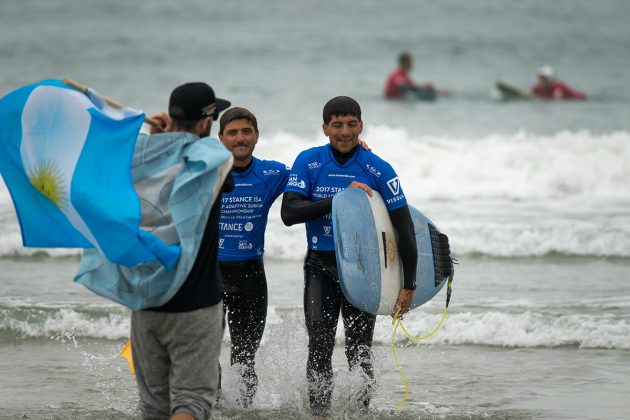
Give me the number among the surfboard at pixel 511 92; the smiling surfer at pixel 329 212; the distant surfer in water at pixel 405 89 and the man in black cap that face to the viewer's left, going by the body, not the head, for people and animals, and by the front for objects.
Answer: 1

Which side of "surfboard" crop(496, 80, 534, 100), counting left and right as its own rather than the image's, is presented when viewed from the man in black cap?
left

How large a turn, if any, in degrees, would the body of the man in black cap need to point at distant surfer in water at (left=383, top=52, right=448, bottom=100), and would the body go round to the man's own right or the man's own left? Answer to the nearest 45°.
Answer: approximately 45° to the man's own left

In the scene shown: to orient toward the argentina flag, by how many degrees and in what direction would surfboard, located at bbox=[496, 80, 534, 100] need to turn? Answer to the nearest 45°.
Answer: approximately 90° to its left

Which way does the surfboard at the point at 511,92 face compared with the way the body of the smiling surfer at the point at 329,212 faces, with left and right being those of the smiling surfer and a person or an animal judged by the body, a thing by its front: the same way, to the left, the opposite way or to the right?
to the right

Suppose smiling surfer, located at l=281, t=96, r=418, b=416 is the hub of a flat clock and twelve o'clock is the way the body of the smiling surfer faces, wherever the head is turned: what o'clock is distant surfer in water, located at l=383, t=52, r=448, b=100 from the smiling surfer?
The distant surfer in water is roughly at 6 o'clock from the smiling surfer.

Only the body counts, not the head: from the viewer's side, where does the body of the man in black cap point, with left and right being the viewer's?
facing away from the viewer and to the right of the viewer

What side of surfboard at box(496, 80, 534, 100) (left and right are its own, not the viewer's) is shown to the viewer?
left

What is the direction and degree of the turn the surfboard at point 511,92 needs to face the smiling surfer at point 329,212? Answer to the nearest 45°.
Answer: approximately 90° to its left

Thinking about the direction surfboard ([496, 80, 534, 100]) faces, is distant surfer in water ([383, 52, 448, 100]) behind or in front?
in front

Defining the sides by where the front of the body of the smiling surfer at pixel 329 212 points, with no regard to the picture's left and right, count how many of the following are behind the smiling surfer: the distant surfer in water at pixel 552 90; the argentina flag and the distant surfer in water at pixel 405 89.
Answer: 2

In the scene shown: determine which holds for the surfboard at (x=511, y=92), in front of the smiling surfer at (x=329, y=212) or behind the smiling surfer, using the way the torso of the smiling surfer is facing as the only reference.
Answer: behind
